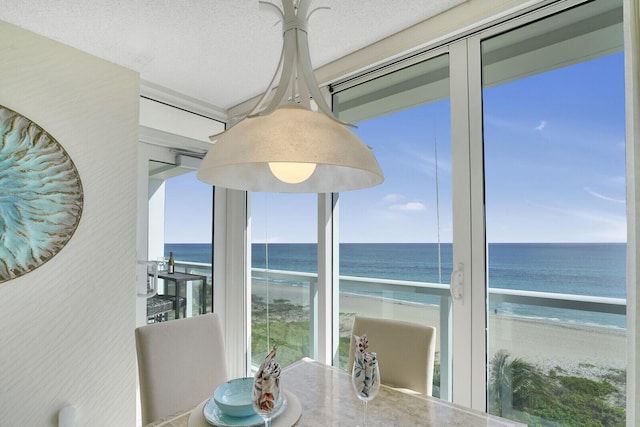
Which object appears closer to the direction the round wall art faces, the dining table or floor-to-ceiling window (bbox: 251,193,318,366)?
the dining table

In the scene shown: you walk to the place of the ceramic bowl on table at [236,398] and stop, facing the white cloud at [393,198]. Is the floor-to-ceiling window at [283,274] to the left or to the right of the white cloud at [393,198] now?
left

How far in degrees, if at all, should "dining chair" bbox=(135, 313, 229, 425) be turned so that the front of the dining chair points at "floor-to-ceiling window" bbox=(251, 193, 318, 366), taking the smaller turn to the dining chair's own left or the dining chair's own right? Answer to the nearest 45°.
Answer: approximately 90° to the dining chair's own left

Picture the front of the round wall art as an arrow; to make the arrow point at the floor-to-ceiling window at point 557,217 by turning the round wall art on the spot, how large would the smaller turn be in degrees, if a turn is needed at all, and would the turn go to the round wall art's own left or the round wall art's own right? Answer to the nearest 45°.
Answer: approximately 45° to the round wall art's own left

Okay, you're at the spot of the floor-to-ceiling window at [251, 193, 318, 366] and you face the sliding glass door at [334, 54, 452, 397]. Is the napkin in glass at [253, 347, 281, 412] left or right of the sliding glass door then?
right

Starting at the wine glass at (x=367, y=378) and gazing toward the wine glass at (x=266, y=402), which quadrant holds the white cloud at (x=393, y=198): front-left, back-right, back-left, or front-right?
back-right

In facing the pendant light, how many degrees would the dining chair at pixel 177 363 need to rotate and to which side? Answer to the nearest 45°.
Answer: approximately 45° to its right

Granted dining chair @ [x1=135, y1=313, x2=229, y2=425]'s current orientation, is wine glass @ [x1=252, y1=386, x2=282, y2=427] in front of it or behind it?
in front

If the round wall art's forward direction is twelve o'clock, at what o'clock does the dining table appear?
The dining table is roughly at 11 o'clock from the round wall art.

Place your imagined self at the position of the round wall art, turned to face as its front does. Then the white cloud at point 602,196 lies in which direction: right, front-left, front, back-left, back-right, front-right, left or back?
front-left

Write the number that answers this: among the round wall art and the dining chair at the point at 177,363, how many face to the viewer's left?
0

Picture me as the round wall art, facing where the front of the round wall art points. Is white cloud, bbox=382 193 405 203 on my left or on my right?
on my left

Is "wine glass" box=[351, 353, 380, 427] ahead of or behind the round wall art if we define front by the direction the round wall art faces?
ahead
